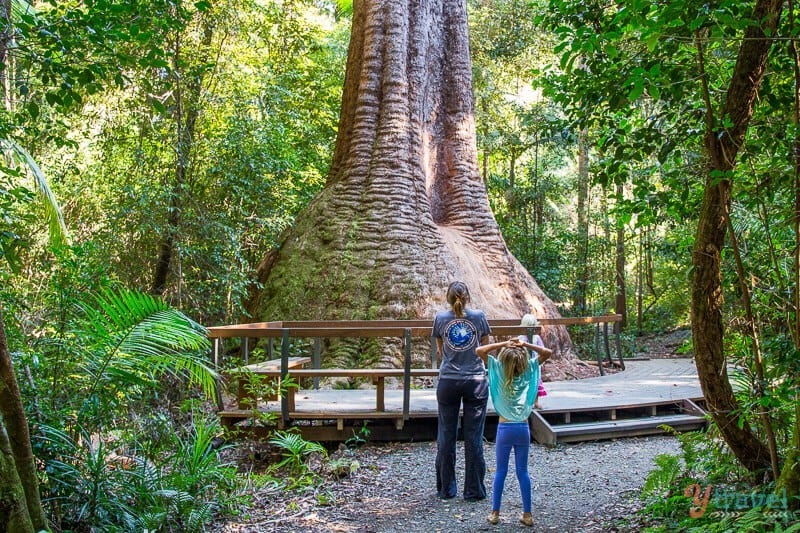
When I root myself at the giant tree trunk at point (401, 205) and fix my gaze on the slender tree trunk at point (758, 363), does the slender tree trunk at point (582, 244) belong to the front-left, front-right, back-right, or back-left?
back-left

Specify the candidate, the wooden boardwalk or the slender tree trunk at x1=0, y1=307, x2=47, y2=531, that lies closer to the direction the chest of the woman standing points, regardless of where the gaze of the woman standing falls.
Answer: the wooden boardwalk

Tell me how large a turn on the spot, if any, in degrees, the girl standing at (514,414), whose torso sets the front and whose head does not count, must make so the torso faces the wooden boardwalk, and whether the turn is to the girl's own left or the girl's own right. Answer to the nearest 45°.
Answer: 0° — they already face it

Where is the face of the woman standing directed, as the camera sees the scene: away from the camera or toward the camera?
away from the camera

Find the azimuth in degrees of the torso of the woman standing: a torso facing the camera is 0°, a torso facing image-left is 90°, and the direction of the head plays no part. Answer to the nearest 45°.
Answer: approximately 180°

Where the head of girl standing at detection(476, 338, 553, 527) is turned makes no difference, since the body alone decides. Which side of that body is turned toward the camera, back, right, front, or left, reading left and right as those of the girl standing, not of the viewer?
back

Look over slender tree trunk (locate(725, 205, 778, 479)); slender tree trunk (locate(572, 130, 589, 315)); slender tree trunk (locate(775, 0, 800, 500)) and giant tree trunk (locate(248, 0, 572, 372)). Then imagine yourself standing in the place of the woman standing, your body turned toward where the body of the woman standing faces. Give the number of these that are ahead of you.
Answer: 2

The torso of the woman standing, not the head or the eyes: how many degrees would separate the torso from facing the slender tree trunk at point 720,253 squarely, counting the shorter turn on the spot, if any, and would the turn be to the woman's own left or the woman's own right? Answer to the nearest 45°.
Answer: approximately 135° to the woman's own right

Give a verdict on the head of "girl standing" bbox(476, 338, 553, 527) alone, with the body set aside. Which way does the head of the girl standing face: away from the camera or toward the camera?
away from the camera

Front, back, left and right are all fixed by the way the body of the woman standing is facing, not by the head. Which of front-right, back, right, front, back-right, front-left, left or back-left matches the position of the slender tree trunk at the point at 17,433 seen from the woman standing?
back-left
